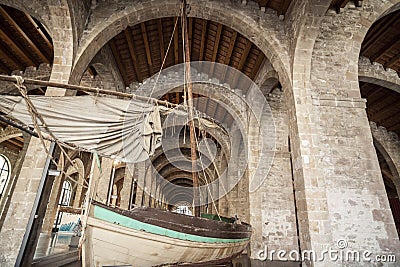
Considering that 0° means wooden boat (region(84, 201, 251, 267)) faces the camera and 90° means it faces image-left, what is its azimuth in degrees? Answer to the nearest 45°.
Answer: approximately 45°
